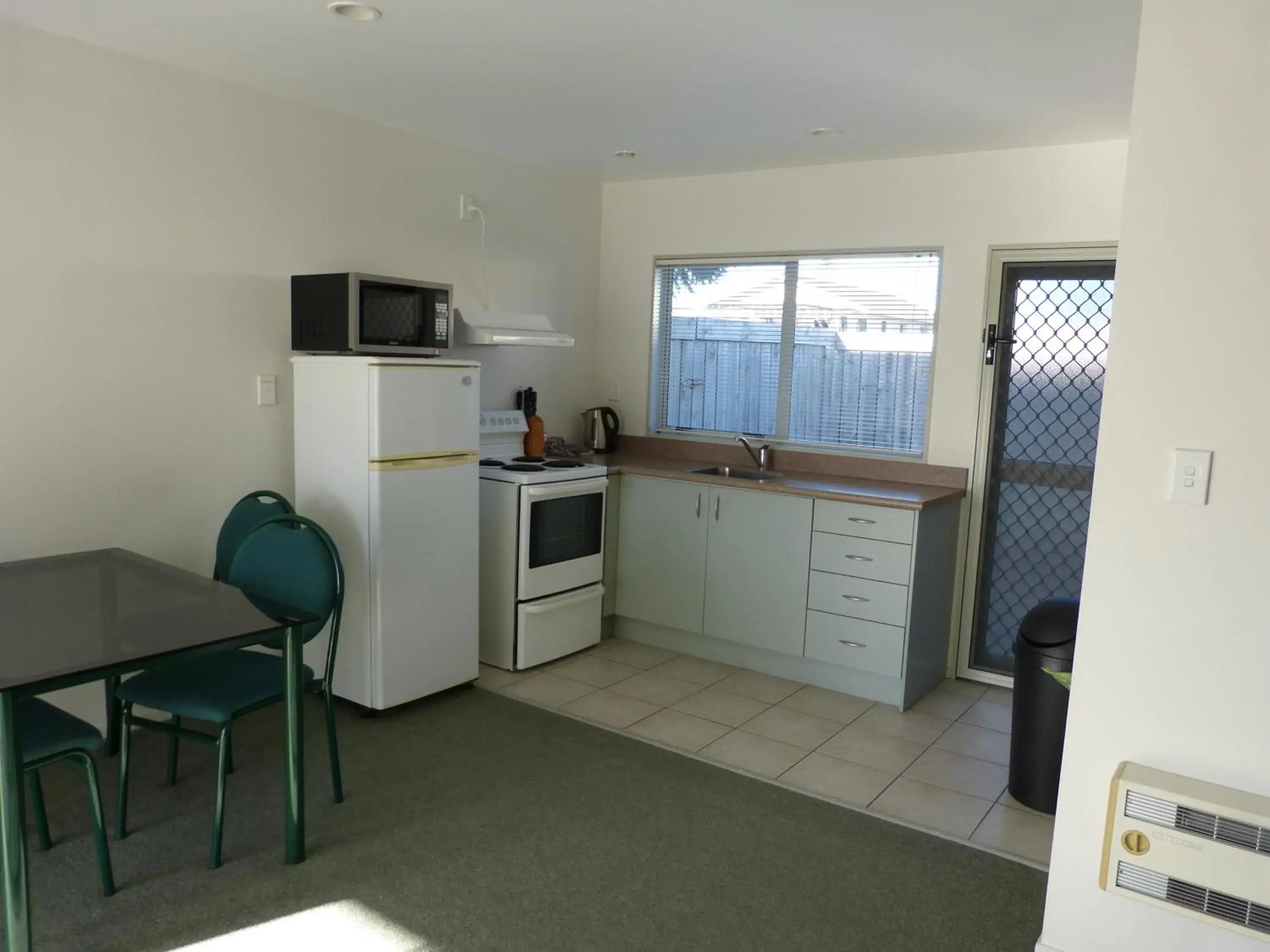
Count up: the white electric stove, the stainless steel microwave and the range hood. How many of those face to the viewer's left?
0

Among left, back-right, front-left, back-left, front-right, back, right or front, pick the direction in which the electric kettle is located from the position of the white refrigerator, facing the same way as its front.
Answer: left

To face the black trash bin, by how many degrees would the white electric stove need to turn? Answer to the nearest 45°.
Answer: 0° — it already faces it

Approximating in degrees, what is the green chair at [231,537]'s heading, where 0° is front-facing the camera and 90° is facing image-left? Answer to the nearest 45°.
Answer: approximately 45°

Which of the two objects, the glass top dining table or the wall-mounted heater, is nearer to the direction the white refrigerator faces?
the wall-mounted heater

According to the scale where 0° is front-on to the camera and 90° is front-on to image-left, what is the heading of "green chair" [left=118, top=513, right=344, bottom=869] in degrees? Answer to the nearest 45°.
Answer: approximately 45°

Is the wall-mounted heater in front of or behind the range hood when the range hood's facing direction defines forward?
in front

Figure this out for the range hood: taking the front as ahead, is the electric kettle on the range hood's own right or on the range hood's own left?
on the range hood's own left

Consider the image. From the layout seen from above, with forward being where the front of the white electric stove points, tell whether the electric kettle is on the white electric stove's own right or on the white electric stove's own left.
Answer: on the white electric stove's own left

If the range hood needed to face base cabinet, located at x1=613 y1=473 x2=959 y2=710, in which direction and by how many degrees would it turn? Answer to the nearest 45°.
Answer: approximately 45° to its left

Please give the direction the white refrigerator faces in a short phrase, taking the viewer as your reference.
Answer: facing the viewer and to the right of the viewer

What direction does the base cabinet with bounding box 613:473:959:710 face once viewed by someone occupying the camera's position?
facing the viewer and to the left of the viewer

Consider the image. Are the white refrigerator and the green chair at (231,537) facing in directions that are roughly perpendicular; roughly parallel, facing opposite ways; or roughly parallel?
roughly perpendicular

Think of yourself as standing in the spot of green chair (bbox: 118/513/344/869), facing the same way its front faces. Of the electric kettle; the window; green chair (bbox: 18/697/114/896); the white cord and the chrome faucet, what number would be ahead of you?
1

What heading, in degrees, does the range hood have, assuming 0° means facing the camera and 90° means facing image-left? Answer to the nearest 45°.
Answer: approximately 315°
